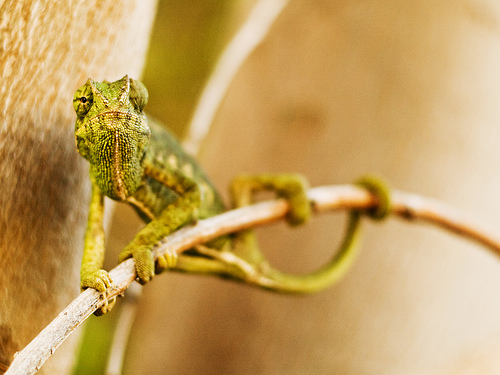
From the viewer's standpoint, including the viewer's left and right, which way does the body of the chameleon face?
facing the viewer and to the left of the viewer
